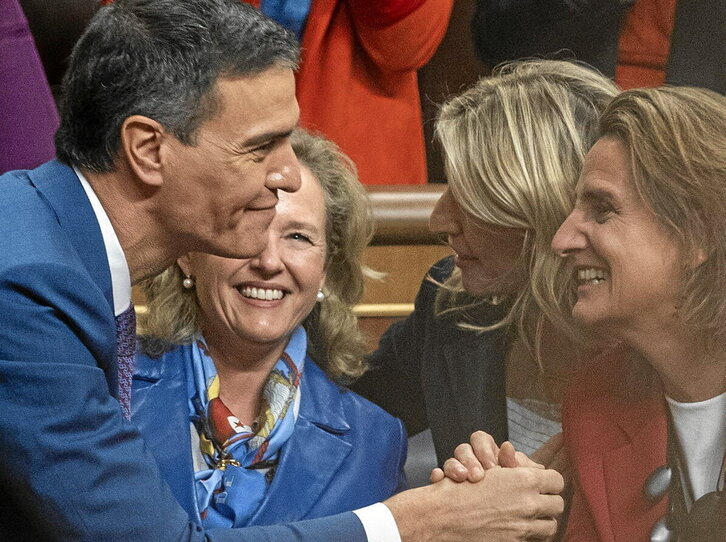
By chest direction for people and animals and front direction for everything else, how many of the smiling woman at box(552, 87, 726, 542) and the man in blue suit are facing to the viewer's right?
1

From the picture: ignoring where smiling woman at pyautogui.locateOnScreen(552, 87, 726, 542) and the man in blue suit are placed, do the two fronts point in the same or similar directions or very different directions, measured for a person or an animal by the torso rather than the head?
very different directions

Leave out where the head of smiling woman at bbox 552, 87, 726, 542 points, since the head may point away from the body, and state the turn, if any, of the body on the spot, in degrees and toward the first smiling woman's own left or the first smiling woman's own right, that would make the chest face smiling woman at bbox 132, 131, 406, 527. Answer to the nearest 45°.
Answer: approximately 45° to the first smiling woman's own right

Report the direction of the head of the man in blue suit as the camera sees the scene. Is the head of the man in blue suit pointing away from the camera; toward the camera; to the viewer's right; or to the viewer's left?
to the viewer's right

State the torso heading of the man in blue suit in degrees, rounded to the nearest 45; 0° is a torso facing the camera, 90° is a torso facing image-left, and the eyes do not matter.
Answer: approximately 270°

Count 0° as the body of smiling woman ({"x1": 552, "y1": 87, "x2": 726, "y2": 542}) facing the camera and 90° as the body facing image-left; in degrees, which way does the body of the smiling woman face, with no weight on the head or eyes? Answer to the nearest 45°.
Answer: approximately 45°

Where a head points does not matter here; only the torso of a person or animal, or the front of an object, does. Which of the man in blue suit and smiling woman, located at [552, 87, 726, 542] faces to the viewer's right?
the man in blue suit

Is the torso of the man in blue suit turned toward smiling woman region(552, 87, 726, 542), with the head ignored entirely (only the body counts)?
yes
